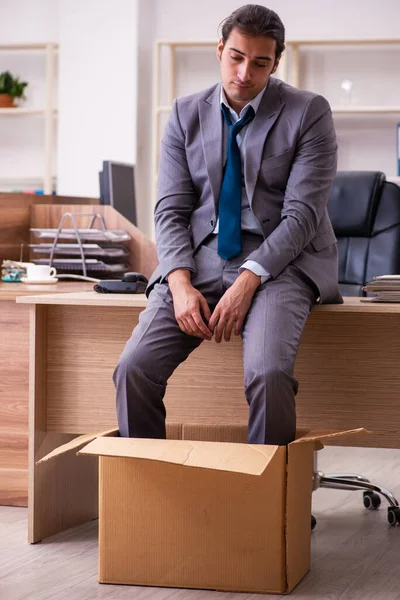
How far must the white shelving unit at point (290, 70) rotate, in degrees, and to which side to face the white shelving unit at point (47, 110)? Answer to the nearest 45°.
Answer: approximately 90° to its right

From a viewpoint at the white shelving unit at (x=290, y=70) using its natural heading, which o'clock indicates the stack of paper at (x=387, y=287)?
The stack of paper is roughly at 12 o'clock from the white shelving unit.

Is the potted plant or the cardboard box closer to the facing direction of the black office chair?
the cardboard box

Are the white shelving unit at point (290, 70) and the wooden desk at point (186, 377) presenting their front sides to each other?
yes

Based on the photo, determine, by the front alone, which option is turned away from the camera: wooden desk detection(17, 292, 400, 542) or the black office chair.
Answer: the wooden desk

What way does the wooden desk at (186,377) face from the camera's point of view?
away from the camera

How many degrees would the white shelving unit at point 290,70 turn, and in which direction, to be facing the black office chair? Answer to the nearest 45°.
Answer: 0° — it already faces it
